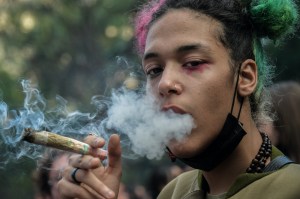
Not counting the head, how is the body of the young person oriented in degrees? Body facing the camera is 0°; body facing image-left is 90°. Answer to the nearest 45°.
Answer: approximately 45°
